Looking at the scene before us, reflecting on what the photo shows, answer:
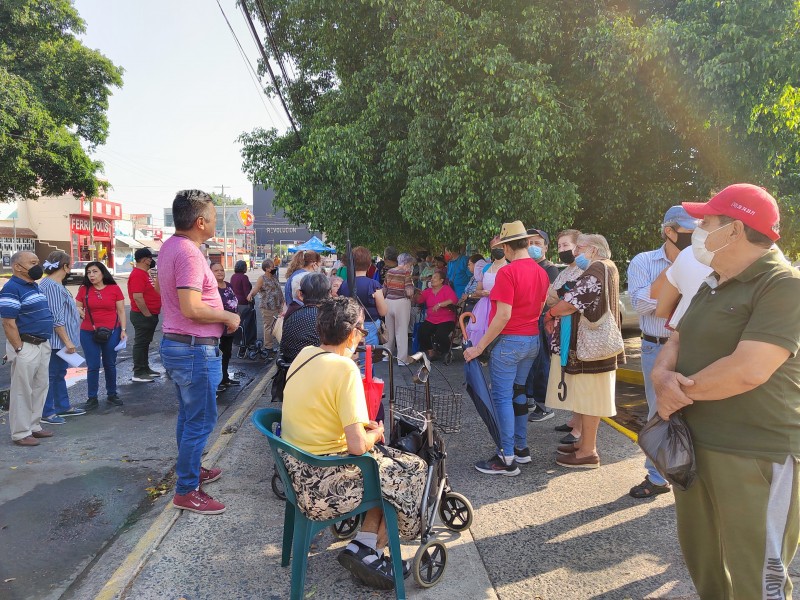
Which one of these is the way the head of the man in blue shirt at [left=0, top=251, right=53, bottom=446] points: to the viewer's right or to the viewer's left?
to the viewer's right

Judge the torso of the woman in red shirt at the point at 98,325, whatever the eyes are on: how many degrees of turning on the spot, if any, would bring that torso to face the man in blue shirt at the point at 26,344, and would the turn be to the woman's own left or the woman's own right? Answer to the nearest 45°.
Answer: approximately 45° to the woman's own right

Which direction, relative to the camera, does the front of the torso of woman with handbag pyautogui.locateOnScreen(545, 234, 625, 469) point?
to the viewer's left

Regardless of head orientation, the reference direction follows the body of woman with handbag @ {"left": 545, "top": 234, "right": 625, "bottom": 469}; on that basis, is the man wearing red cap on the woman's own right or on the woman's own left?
on the woman's own left

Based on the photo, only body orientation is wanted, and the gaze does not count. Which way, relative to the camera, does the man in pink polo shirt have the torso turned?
to the viewer's right

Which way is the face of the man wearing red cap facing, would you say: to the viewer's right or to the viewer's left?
to the viewer's left

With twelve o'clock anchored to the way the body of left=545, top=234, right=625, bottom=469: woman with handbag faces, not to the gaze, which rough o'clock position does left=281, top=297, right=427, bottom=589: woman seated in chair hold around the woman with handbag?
The woman seated in chair is roughly at 10 o'clock from the woman with handbag.

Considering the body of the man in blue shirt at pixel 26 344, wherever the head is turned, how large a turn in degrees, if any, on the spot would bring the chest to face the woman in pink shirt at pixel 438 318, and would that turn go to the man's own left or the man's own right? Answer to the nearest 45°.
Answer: approximately 45° to the man's own left

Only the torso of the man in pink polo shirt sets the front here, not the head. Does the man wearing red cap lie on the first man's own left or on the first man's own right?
on the first man's own right

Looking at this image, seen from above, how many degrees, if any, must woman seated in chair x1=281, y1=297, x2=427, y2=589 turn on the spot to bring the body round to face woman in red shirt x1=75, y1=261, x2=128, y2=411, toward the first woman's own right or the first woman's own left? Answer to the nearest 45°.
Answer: approximately 90° to the first woman's own left
